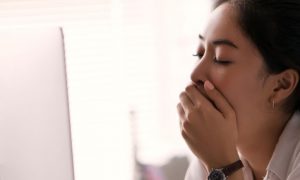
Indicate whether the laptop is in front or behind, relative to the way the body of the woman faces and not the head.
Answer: in front

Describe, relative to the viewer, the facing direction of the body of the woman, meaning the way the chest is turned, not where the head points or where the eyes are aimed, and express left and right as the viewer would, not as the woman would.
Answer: facing the viewer and to the left of the viewer
